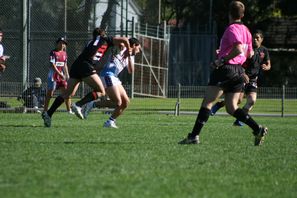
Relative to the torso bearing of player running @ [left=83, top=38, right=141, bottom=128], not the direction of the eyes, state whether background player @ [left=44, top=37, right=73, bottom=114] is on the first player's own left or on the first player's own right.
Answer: on the first player's own left

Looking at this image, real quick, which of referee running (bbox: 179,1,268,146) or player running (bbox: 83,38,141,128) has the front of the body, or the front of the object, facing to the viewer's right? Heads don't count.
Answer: player running (bbox: 83,38,141,128)

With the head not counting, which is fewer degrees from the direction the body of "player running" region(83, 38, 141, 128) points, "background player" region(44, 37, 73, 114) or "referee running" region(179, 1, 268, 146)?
the referee running

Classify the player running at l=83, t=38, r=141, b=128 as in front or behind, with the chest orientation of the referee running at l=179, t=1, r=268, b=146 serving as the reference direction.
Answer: in front

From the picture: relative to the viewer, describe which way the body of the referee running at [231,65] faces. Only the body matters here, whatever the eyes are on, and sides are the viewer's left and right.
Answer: facing away from the viewer and to the left of the viewer

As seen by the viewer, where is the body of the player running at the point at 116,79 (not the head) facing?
to the viewer's right
